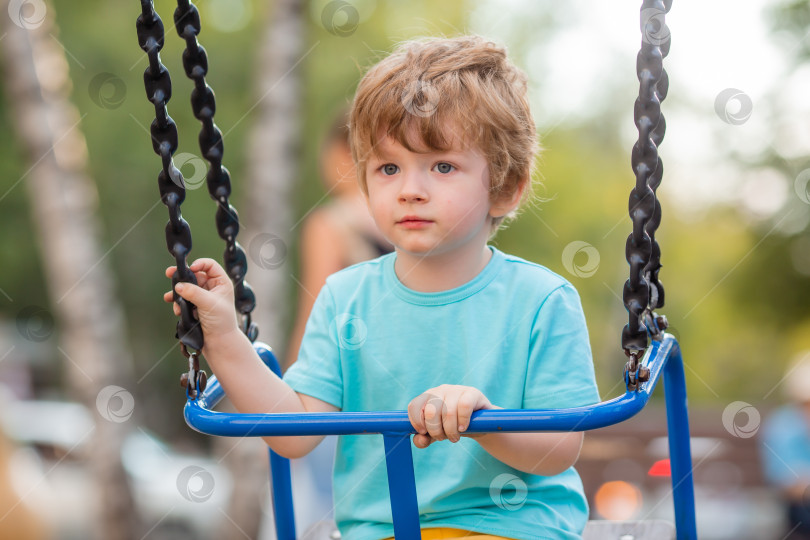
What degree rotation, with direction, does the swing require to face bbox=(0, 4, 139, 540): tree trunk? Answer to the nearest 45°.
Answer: approximately 135° to its right

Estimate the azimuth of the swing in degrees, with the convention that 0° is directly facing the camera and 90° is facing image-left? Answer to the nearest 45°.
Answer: approximately 0°

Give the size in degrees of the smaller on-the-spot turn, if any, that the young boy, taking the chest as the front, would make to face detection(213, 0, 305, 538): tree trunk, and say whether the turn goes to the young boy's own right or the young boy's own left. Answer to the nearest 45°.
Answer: approximately 135° to the young boy's own right

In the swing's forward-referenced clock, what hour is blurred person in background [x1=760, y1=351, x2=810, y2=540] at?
The blurred person in background is roughly at 7 o'clock from the swing.

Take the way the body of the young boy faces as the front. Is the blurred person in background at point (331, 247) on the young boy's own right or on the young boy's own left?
on the young boy's own right

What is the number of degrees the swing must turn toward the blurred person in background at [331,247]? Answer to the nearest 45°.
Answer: approximately 180°

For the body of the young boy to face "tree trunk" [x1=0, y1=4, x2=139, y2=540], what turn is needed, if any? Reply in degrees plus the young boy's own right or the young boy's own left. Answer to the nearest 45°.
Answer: approximately 90° to the young boy's own right

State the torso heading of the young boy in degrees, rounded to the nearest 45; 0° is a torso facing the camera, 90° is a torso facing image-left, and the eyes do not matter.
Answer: approximately 45°
